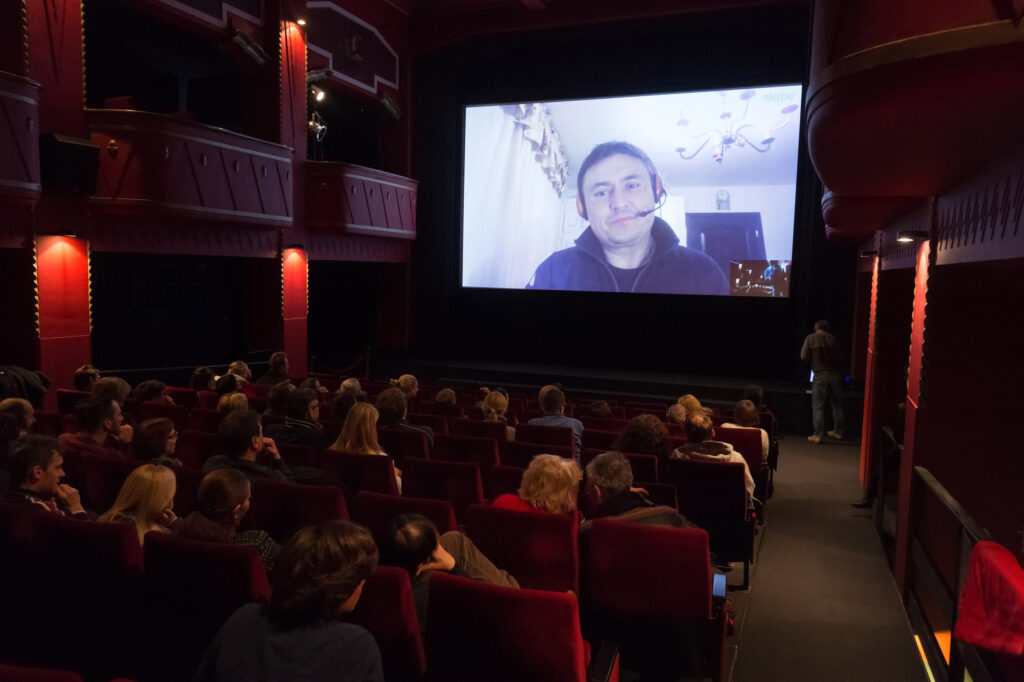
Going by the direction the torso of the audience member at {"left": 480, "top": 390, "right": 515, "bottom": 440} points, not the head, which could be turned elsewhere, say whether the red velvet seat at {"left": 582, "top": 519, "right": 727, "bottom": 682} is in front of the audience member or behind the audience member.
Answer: behind

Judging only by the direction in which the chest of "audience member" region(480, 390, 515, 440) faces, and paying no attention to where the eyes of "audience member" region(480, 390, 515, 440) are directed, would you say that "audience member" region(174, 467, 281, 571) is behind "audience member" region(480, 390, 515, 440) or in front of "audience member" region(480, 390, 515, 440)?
behind

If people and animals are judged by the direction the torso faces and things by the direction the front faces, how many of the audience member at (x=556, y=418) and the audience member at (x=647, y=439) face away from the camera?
2

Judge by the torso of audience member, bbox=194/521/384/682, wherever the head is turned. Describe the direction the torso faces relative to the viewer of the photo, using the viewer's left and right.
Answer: facing away from the viewer and to the right of the viewer

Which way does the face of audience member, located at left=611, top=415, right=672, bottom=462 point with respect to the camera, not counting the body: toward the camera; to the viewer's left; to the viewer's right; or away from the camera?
away from the camera

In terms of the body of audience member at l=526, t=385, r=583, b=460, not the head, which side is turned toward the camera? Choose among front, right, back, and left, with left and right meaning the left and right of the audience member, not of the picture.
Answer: back

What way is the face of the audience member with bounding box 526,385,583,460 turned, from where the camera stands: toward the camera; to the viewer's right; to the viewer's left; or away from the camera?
away from the camera

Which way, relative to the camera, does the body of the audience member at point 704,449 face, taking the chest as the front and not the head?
away from the camera

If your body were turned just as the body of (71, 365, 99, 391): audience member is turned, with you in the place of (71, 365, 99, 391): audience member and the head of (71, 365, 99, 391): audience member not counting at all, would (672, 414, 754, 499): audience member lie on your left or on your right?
on your right

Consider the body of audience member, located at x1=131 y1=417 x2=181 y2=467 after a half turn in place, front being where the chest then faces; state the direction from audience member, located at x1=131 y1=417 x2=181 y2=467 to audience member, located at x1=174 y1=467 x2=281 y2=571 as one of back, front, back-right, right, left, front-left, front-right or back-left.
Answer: front-left

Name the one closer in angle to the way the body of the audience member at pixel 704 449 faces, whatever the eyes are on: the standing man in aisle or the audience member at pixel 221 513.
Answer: the standing man in aisle

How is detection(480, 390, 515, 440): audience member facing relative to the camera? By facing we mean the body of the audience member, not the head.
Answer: away from the camera

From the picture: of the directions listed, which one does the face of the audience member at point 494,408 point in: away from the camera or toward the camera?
away from the camera

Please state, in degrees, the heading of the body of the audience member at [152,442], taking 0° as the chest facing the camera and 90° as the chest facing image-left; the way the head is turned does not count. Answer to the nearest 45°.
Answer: approximately 225°
